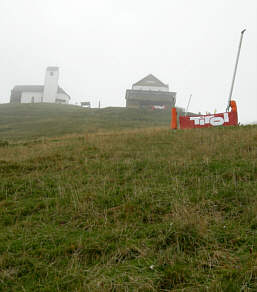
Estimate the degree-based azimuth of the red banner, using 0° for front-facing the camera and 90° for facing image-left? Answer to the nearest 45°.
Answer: approximately 0°
